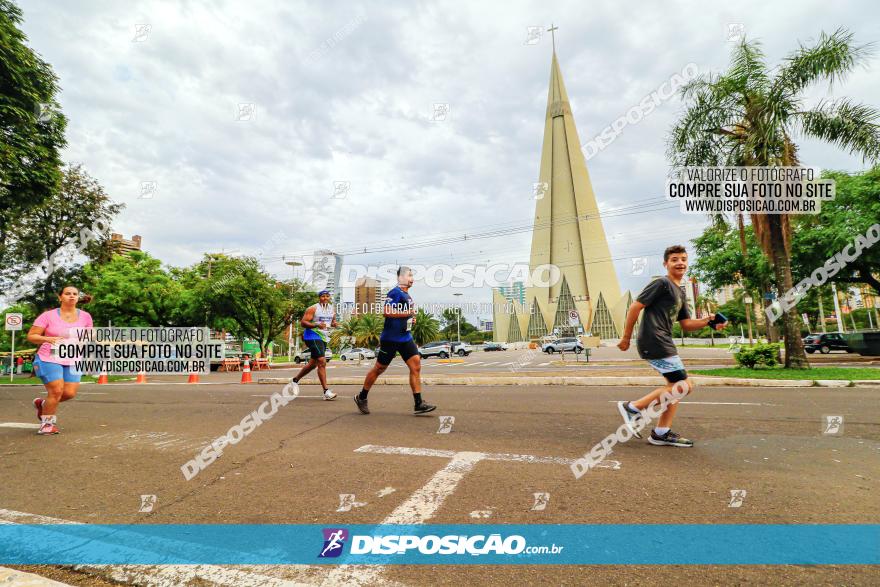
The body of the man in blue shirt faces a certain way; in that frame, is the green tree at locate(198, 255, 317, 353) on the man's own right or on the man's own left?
on the man's own left

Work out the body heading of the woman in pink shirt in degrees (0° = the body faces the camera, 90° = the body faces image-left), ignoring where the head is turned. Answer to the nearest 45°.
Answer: approximately 315°

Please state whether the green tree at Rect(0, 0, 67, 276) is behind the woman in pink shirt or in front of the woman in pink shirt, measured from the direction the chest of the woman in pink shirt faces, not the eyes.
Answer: behind

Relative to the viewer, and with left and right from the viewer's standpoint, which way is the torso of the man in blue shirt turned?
facing to the right of the viewer

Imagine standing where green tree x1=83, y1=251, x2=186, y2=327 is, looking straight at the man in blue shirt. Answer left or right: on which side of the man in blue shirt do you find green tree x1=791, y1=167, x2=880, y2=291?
left

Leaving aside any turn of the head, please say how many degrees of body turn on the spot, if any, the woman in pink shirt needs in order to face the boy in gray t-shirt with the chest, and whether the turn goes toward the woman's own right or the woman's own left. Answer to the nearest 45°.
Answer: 0° — they already face them

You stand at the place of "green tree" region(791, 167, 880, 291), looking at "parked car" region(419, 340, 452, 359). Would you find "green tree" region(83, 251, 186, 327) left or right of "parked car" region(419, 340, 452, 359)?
left

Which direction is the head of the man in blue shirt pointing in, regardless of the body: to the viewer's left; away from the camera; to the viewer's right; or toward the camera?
to the viewer's right

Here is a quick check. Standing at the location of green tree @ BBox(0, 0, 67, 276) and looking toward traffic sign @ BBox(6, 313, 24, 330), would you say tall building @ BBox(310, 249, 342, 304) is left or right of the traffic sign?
right

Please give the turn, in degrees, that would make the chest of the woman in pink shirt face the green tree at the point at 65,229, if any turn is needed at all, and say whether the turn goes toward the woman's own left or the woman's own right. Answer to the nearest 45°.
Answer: approximately 135° to the woman's own left
